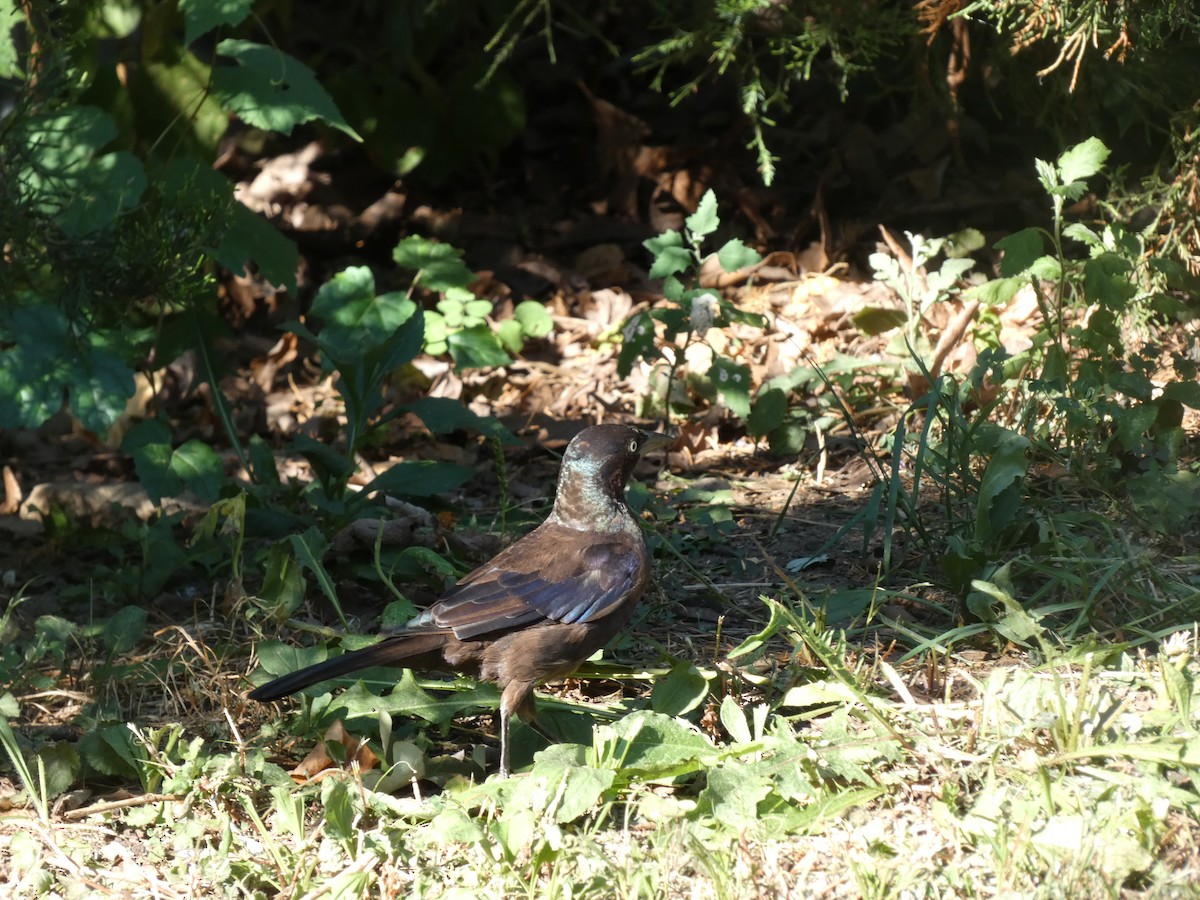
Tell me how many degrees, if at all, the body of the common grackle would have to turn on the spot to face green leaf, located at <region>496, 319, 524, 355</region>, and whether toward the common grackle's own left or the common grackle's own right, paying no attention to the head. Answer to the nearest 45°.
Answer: approximately 90° to the common grackle's own left

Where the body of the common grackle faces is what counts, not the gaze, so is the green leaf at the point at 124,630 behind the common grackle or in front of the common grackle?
behind

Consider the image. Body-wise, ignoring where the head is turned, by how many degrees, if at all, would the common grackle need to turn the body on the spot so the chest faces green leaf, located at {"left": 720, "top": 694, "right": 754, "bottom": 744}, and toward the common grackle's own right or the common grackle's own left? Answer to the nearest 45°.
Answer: approximately 45° to the common grackle's own right

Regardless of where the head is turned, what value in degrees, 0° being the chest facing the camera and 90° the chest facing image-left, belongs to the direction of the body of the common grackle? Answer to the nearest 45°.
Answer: approximately 270°
